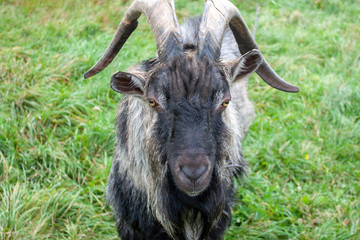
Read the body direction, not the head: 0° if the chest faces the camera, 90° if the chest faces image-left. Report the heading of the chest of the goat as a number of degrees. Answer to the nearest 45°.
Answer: approximately 0°
